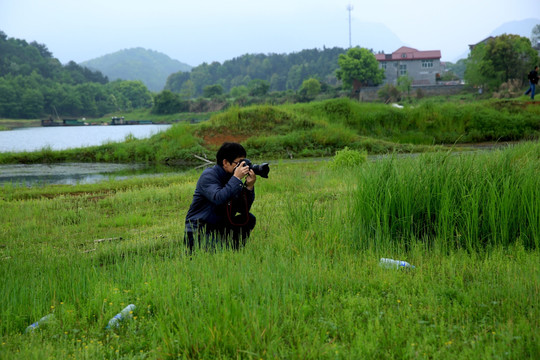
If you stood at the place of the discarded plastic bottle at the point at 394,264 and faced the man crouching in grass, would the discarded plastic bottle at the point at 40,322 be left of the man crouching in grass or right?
left

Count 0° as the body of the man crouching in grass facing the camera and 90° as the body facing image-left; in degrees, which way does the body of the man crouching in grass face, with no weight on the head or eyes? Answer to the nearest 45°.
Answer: approximately 270°

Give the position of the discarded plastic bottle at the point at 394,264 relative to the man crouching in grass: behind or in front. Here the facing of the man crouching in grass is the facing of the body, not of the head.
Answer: in front

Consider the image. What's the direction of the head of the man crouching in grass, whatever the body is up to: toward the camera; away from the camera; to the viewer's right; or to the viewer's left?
to the viewer's right

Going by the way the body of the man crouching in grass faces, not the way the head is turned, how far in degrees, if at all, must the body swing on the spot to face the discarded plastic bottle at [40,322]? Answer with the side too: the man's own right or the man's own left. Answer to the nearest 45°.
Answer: approximately 135° to the man's own right

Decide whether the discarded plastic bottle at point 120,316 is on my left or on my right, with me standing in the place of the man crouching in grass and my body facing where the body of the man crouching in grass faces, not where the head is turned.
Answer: on my right

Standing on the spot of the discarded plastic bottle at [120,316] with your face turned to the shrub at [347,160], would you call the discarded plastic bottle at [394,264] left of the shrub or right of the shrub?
right
